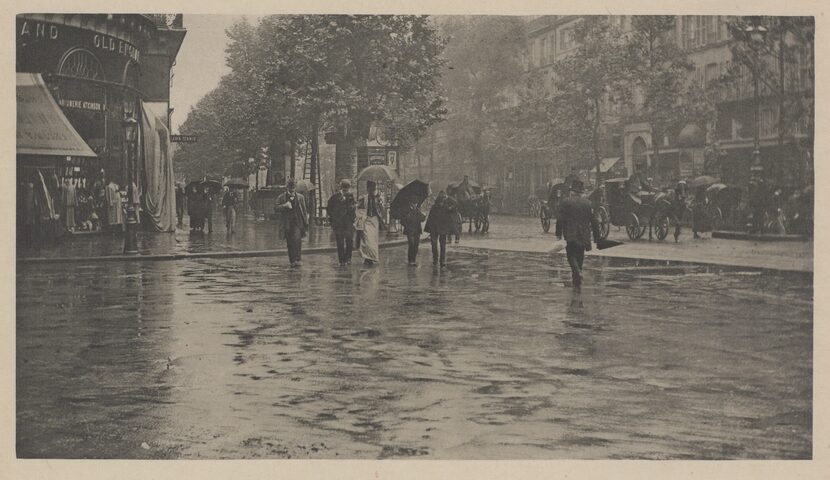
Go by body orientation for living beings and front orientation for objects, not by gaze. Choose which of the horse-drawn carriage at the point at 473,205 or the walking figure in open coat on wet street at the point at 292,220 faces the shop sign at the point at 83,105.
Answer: the horse-drawn carriage

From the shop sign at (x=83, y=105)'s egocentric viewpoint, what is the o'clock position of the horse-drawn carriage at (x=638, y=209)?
The horse-drawn carriage is roughly at 11 o'clock from the shop sign.

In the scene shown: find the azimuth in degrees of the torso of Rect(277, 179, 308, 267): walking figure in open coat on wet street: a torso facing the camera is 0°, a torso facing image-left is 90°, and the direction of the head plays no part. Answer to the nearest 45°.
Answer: approximately 0°

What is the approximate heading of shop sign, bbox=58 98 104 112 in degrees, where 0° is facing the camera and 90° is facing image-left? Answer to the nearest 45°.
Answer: approximately 315°

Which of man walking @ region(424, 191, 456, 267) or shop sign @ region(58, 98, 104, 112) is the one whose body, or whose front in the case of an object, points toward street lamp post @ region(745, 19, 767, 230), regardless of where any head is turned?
the shop sign

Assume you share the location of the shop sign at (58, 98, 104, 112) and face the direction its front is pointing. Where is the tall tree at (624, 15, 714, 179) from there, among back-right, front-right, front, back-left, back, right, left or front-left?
front-left

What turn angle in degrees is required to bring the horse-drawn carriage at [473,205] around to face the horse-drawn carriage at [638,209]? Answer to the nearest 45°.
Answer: approximately 90° to its left

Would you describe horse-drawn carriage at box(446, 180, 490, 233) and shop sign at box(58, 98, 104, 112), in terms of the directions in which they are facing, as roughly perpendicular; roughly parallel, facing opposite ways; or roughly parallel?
roughly perpendicular
